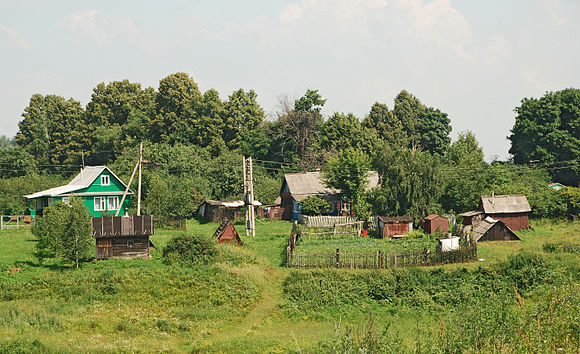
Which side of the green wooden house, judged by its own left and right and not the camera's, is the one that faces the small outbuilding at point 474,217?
left

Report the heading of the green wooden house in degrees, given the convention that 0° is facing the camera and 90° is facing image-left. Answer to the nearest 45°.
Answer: approximately 315°

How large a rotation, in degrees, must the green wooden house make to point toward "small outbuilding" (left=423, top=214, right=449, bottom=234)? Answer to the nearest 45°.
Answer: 0° — it already faces it

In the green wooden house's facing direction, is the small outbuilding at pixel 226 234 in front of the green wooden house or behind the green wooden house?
in front

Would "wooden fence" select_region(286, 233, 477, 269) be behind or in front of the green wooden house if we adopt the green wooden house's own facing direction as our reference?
in front

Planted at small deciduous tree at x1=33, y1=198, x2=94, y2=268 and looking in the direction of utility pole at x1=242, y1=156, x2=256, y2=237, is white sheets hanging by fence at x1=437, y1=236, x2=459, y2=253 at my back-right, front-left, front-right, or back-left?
front-right

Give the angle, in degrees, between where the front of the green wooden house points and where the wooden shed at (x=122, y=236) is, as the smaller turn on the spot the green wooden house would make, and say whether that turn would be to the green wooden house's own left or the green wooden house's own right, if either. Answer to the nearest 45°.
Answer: approximately 45° to the green wooden house's own right

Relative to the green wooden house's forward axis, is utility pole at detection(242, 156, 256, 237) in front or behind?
in front

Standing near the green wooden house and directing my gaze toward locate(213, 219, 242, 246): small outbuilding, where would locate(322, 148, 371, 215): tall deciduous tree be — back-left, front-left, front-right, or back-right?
front-left

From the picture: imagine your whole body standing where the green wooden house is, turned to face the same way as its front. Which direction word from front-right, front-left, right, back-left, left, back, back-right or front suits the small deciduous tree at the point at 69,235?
front-right
